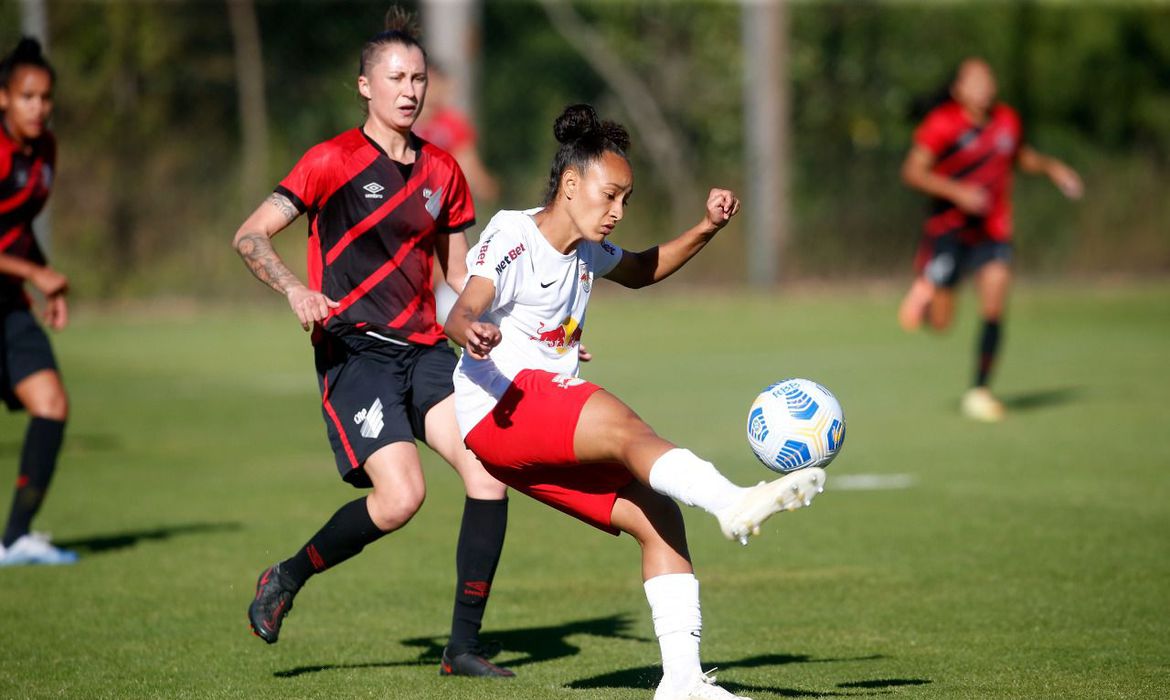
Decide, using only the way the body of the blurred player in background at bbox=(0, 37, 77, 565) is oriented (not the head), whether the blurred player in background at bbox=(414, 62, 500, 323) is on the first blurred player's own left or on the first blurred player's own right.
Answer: on the first blurred player's own left

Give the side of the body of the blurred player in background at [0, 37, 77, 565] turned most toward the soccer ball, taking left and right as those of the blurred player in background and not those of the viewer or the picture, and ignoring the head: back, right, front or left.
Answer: front

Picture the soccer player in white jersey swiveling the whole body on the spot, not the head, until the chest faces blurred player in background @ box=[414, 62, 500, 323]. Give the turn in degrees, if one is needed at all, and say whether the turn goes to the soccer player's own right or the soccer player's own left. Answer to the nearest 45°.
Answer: approximately 135° to the soccer player's own left

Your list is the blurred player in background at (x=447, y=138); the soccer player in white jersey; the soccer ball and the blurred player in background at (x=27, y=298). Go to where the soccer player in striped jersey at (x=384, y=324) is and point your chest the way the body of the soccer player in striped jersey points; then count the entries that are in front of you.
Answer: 2

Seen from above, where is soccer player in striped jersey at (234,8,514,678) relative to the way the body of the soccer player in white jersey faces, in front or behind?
behind

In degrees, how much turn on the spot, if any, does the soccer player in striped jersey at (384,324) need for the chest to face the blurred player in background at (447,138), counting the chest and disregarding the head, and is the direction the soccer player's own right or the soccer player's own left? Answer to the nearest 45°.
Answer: approximately 135° to the soccer player's own left

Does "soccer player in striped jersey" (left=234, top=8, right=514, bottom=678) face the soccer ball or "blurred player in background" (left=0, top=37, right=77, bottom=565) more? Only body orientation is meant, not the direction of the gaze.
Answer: the soccer ball
